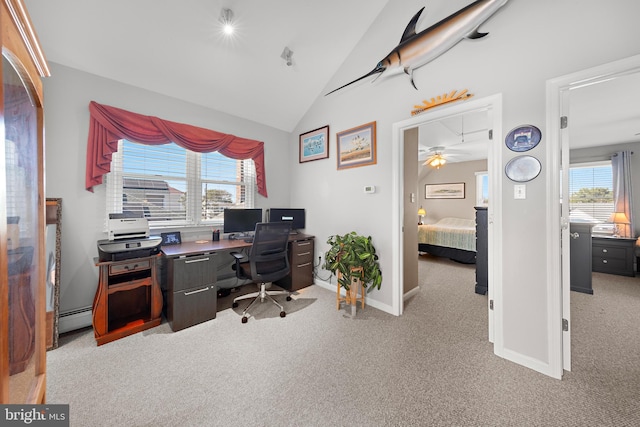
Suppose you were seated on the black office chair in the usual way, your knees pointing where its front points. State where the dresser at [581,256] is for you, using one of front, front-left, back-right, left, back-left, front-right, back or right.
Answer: back-right

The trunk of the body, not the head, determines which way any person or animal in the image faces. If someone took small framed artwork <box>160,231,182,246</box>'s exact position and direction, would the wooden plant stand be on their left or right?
on their left

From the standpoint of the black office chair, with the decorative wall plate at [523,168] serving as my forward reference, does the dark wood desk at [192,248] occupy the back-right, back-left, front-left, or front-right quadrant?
back-right

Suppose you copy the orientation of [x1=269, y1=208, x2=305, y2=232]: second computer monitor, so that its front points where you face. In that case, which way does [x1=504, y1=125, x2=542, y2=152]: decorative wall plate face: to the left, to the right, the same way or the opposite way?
to the right

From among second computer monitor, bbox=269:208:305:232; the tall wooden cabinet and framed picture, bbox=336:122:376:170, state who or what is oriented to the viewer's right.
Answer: the tall wooden cabinet

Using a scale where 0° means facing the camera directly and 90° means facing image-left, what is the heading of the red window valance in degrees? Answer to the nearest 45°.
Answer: approximately 315°

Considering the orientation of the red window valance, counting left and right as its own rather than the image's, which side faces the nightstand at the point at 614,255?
left

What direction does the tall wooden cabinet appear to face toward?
to the viewer's right

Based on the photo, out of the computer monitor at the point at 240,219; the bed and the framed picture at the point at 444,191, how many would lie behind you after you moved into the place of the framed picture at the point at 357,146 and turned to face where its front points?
2

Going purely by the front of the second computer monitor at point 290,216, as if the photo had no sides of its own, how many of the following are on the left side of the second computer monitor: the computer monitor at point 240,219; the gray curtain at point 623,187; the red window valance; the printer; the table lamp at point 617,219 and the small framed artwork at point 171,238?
2

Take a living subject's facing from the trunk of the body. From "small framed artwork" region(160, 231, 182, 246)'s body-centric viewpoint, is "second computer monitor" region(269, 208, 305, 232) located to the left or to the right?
on its left

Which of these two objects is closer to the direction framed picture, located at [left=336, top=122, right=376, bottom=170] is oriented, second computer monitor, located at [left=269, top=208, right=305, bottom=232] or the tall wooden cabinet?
the tall wooden cabinet
